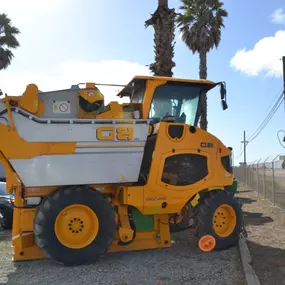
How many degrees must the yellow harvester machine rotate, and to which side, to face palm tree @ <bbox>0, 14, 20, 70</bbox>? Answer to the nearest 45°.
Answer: approximately 90° to its left

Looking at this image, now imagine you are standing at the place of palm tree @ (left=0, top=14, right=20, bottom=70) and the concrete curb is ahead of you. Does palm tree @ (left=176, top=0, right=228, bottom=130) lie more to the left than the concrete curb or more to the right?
left

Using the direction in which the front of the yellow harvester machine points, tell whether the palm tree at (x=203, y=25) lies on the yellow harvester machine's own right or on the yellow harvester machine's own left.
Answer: on the yellow harvester machine's own left

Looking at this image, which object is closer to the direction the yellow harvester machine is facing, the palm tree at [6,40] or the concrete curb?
the concrete curb

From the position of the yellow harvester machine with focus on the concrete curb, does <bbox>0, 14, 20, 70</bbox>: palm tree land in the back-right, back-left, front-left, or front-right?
back-left

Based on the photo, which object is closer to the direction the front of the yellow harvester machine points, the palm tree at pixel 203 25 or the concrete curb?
the concrete curb

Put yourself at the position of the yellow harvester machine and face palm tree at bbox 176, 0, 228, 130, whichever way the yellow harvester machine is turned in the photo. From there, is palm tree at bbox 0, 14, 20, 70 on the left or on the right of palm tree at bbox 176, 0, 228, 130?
left

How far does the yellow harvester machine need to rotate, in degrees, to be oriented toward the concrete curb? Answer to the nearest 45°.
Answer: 0° — it already faces it

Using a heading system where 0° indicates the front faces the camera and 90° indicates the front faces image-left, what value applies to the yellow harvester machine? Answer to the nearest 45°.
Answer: approximately 270°
